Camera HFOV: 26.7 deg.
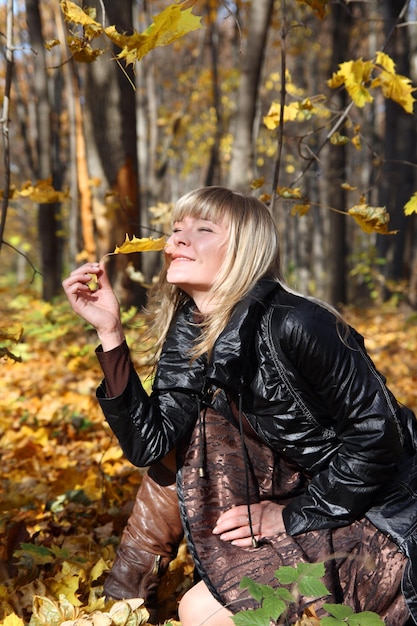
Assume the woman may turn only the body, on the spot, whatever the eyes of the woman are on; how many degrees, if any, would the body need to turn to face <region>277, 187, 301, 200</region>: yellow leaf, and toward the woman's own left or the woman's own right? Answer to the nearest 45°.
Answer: approximately 135° to the woman's own right

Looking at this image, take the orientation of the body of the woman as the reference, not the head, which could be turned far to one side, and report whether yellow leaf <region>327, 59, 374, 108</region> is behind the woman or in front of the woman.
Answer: behind

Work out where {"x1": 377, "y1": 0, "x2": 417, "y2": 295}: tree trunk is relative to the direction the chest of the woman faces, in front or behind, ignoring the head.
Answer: behind

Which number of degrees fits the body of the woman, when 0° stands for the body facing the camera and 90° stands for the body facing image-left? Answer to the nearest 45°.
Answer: approximately 45°

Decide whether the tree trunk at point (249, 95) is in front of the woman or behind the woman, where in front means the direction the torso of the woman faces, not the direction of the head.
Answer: behind

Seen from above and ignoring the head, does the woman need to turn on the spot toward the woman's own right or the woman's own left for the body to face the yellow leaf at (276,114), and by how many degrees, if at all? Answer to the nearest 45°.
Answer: approximately 135° to the woman's own right

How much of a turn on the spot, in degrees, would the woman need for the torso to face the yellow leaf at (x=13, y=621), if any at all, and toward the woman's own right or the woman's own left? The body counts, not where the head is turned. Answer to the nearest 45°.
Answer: approximately 45° to the woman's own right

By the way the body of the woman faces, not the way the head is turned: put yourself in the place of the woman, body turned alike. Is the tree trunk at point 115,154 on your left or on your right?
on your right

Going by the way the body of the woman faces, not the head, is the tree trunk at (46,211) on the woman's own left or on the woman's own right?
on the woman's own right
